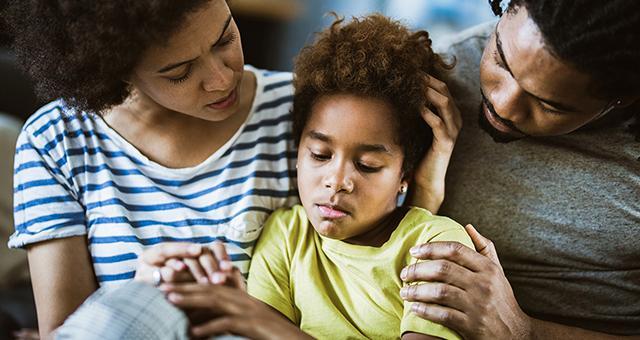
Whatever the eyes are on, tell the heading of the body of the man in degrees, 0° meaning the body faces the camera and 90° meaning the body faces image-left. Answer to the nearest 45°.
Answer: approximately 45°

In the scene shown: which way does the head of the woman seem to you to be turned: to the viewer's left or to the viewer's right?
to the viewer's right

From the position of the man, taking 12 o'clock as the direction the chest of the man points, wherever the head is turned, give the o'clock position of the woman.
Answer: The woman is roughly at 1 o'clock from the man.
